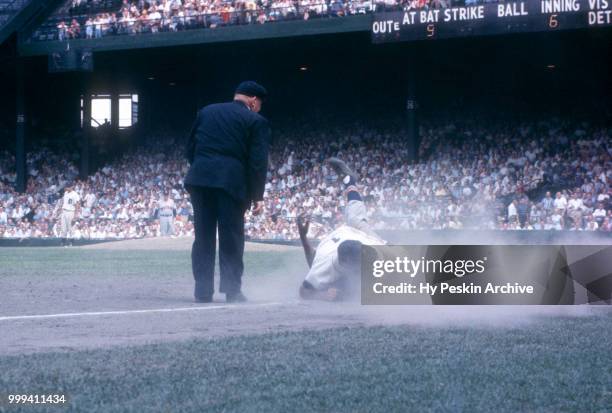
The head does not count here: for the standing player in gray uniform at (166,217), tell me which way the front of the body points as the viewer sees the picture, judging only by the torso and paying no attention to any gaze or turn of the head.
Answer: toward the camera

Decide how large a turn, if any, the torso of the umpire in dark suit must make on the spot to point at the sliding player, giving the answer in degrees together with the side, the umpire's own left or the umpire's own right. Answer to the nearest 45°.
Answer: approximately 45° to the umpire's own right

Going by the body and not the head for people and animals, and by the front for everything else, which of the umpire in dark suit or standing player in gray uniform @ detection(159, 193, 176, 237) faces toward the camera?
the standing player in gray uniform

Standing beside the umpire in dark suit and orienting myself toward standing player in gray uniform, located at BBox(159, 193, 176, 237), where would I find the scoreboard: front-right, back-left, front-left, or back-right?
front-right

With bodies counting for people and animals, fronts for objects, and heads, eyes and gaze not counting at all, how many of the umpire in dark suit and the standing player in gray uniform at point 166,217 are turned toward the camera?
1

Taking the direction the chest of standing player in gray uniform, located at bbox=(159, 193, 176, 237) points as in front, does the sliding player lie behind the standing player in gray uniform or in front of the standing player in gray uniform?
in front

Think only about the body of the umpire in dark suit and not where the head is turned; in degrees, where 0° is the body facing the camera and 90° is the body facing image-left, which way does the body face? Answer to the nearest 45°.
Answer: approximately 225°

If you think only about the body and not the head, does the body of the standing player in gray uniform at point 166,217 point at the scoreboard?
no

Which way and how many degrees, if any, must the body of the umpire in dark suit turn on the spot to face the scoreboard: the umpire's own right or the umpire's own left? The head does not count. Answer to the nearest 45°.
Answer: approximately 45° to the umpire's own left

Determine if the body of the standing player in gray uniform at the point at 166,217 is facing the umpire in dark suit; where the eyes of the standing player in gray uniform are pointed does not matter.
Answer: yes

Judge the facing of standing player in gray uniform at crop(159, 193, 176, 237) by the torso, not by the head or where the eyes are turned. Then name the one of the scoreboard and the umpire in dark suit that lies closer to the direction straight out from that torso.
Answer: the umpire in dark suit
